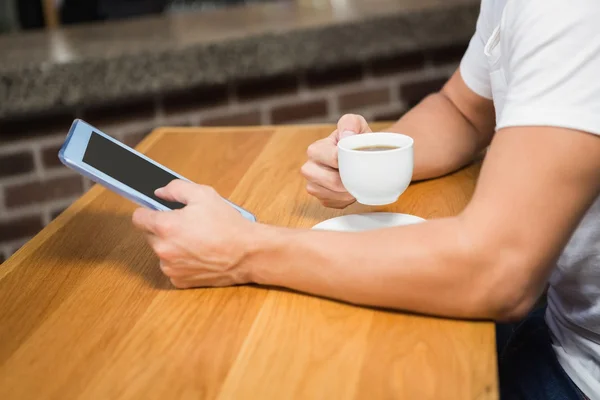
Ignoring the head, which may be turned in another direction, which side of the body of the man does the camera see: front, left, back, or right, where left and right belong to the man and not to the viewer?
left
